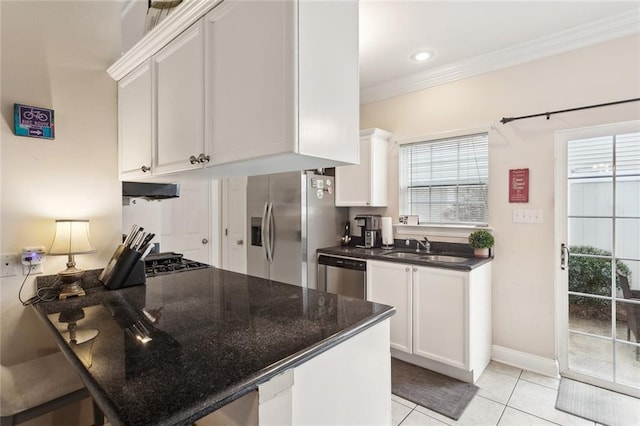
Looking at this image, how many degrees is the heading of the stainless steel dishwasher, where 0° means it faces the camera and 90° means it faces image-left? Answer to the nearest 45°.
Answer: approximately 45°

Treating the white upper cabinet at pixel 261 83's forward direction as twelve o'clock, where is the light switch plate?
The light switch plate is roughly at 7 o'clock from the white upper cabinet.

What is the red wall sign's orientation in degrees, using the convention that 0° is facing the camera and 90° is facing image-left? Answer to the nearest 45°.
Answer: approximately 0°
